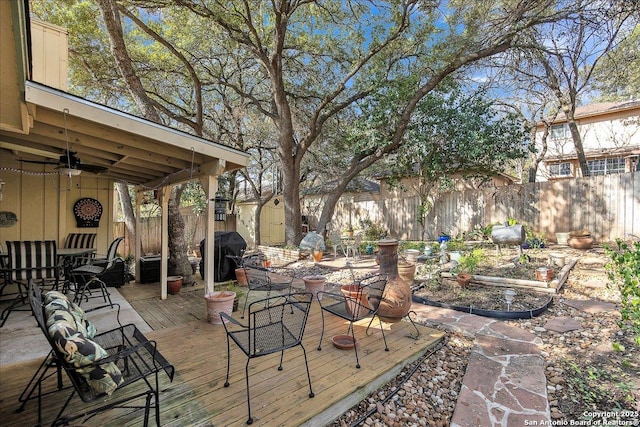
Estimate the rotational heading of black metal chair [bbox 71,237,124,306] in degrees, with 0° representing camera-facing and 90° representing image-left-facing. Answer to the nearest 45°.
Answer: approximately 90°

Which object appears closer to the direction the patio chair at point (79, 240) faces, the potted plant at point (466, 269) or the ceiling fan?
the ceiling fan

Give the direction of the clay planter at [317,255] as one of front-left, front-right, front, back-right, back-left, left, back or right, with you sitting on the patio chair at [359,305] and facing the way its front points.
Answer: back-right

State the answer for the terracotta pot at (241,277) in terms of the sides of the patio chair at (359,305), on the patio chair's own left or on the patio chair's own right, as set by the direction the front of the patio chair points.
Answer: on the patio chair's own right

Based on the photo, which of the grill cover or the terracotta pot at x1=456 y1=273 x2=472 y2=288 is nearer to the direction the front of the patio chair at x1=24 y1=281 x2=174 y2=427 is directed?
the terracotta pot

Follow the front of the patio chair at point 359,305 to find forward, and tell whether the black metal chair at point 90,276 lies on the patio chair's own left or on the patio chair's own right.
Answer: on the patio chair's own right

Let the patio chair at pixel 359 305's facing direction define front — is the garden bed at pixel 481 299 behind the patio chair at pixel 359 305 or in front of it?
behind

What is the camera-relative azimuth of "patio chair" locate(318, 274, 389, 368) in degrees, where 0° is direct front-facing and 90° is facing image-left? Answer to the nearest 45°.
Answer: approximately 45°

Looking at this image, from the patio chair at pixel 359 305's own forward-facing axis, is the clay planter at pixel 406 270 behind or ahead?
behind

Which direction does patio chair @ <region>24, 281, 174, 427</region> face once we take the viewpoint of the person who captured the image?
facing to the right of the viewer
